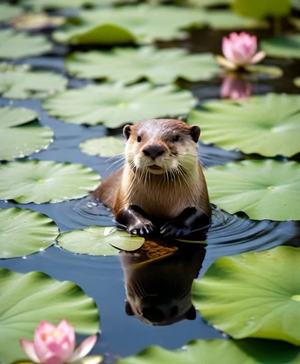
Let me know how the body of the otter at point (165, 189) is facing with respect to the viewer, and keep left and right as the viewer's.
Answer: facing the viewer

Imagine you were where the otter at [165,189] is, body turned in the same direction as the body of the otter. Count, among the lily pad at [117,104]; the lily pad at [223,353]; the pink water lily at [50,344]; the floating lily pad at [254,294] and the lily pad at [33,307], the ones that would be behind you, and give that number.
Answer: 1

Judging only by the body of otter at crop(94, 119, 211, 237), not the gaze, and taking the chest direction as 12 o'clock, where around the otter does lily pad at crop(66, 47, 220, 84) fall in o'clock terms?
The lily pad is roughly at 6 o'clock from the otter.

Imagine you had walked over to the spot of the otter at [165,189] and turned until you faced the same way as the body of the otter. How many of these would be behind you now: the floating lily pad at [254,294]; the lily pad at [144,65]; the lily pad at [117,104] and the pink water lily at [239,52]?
3

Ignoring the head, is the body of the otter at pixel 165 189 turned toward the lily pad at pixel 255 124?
no

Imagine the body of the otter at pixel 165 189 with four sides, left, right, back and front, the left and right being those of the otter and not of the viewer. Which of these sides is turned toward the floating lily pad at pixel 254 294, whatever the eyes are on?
front

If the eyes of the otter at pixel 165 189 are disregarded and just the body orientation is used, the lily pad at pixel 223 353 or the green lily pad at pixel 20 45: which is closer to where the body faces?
the lily pad

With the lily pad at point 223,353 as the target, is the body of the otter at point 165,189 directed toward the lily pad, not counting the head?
yes

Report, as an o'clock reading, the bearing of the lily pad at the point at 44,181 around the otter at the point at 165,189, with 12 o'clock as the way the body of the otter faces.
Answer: The lily pad is roughly at 4 o'clock from the otter.

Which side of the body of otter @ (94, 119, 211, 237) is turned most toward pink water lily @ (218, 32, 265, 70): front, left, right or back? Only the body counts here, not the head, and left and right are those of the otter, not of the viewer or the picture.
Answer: back

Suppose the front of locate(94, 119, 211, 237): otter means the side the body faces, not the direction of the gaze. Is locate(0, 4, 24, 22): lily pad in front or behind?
behind

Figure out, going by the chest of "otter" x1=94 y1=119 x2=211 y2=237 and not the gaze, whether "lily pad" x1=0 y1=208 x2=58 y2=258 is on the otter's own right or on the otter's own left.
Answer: on the otter's own right

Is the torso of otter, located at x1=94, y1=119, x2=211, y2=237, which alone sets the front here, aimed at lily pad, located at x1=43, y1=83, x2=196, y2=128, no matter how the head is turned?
no

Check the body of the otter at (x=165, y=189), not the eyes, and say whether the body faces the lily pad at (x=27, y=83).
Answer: no

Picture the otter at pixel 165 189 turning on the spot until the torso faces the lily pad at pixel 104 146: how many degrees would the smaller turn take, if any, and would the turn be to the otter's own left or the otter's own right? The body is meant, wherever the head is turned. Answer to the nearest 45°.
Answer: approximately 180°

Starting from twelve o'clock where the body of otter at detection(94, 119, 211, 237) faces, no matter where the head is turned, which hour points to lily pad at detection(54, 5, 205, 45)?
The lily pad is roughly at 6 o'clock from the otter.

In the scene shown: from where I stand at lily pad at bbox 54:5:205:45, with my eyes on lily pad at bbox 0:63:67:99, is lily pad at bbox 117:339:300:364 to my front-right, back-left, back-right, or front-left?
front-left

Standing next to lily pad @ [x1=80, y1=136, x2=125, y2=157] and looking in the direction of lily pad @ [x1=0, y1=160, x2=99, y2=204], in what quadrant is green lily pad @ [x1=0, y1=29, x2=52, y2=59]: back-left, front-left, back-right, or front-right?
back-right

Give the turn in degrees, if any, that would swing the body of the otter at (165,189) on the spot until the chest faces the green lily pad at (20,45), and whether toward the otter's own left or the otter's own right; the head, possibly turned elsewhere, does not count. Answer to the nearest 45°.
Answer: approximately 180°
